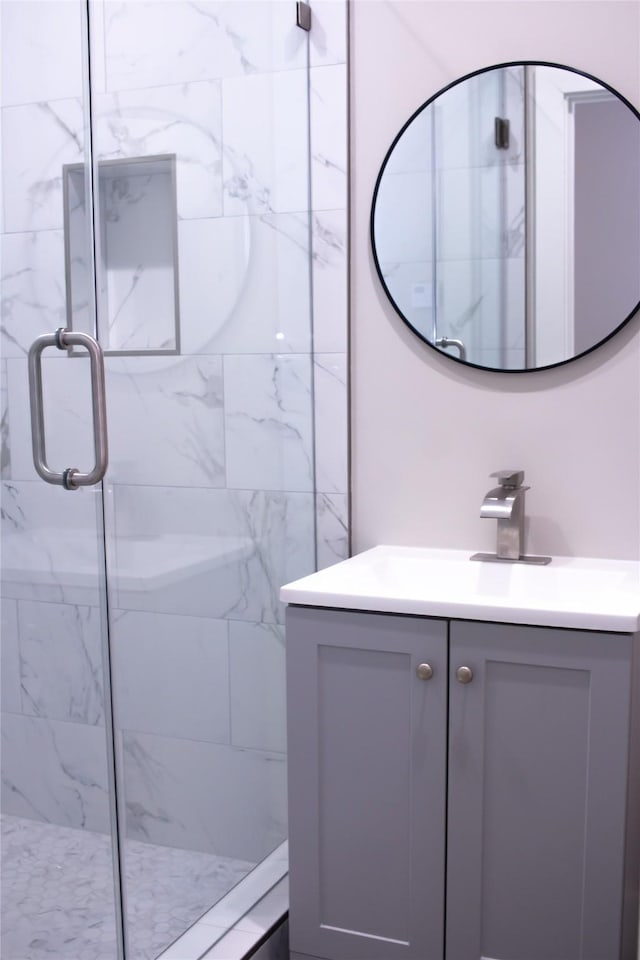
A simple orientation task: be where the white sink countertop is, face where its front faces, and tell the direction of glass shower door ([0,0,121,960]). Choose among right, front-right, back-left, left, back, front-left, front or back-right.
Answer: front-right

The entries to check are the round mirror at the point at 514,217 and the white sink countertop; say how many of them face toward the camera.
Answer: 2

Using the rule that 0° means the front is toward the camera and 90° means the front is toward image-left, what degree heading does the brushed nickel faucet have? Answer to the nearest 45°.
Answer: approximately 45°

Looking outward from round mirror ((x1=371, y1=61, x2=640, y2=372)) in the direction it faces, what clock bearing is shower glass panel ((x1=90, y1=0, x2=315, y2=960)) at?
The shower glass panel is roughly at 2 o'clock from the round mirror.

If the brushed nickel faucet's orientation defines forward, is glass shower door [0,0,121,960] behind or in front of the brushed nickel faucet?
in front

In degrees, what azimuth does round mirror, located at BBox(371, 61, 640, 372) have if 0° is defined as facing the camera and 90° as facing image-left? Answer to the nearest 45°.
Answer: approximately 0°

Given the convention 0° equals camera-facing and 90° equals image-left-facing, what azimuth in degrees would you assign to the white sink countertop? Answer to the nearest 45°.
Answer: approximately 0°
